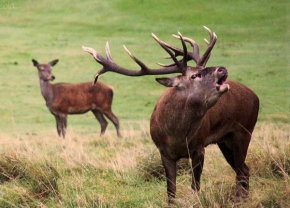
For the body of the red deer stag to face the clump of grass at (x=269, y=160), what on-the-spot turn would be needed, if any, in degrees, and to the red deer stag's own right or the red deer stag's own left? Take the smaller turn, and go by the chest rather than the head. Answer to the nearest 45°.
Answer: approximately 180°

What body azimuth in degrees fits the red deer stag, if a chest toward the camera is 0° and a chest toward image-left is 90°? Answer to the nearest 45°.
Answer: approximately 45°

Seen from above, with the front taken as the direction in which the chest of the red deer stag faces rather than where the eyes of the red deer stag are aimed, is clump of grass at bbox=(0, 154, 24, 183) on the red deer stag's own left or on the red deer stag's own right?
on the red deer stag's own right
